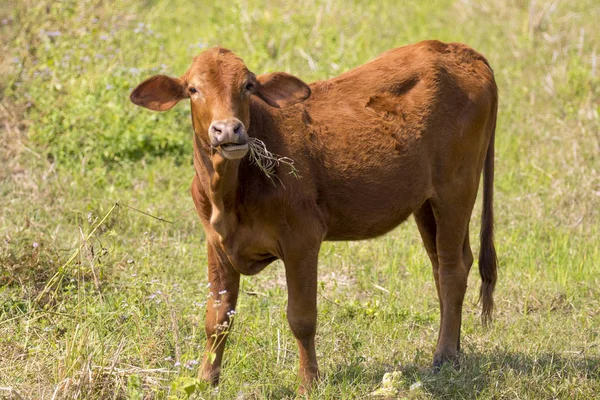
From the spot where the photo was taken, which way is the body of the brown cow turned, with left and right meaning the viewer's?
facing the viewer and to the left of the viewer
